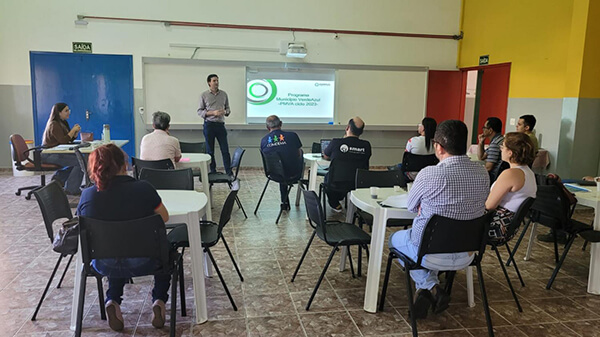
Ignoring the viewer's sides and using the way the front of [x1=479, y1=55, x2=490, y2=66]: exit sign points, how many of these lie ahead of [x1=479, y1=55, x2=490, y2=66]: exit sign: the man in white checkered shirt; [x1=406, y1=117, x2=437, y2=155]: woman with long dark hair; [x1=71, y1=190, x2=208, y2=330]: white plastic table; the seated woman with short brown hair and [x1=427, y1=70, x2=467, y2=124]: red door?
4

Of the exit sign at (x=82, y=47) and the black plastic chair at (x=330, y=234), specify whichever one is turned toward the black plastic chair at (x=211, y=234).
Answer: the exit sign

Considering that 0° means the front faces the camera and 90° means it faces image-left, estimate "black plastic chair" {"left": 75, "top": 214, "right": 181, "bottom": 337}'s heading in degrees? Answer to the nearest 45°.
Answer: approximately 180°

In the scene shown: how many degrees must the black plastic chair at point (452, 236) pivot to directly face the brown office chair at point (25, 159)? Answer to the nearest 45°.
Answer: approximately 45° to its left

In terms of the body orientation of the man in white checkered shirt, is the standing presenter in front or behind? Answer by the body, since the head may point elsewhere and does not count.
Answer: in front

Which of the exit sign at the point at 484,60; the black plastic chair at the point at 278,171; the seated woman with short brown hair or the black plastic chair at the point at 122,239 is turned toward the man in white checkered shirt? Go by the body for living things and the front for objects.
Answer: the exit sign

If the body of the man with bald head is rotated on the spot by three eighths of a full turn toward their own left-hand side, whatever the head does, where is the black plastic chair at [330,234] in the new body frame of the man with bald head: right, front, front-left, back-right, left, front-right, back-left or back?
front

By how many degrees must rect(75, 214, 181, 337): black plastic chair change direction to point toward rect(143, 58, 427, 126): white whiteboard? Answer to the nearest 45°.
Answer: approximately 45° to its right

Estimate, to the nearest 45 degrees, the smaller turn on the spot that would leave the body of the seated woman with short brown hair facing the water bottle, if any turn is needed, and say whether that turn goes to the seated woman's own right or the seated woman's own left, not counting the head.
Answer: approximately 45° to the seated woman's own left

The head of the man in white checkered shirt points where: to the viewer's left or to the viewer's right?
to the viewer's left

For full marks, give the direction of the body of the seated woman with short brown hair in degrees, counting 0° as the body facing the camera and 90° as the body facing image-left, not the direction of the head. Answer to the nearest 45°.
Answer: approximately 135°

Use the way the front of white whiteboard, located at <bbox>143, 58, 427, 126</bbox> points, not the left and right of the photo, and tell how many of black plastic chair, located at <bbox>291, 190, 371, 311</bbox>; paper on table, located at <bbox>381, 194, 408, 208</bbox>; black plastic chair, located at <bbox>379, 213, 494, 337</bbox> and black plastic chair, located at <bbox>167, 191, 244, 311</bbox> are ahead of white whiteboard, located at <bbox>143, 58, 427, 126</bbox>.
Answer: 4

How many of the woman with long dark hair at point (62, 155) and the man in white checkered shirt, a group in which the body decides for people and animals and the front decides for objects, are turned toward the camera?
0

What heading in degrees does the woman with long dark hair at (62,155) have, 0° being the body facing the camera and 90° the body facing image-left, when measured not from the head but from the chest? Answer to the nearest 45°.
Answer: approximately 270°

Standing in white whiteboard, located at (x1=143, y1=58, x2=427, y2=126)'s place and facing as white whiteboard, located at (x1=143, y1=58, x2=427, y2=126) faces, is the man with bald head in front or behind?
in front

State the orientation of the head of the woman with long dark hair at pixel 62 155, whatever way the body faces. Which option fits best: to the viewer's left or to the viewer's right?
to the viewer's right
